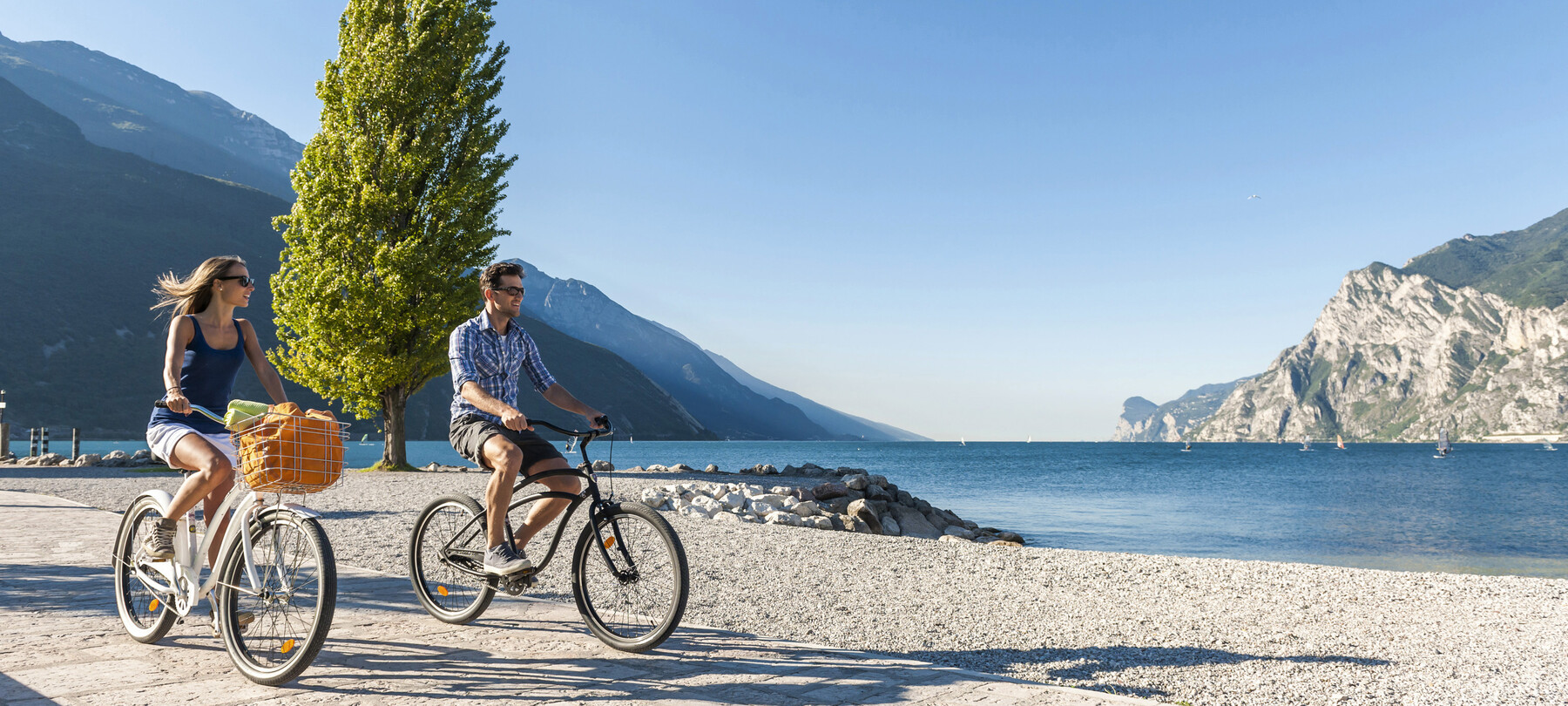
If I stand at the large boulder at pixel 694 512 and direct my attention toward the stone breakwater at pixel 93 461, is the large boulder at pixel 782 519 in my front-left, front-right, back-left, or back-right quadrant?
back-right

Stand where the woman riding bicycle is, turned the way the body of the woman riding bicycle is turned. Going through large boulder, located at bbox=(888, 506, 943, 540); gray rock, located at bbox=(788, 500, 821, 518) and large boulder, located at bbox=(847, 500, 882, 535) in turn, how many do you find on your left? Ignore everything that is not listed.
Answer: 3

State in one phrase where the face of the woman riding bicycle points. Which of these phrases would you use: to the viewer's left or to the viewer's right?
to the viewer's right

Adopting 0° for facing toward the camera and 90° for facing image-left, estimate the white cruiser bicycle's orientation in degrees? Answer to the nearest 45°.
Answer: approximately 315°

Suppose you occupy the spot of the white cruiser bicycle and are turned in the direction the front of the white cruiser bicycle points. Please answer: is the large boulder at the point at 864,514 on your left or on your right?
on your left

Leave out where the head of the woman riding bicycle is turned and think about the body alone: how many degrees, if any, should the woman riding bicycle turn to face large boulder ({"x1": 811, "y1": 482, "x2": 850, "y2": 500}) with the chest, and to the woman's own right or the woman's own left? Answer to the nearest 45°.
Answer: approximately 90° to the woman's own left

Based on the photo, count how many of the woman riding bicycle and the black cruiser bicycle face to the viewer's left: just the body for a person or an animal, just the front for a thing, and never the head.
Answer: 0

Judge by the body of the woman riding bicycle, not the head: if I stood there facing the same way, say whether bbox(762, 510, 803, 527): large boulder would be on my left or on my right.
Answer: on my left

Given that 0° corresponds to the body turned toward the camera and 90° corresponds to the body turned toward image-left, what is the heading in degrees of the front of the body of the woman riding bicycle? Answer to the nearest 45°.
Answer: approximately 315°

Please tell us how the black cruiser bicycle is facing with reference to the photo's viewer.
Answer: facing the viewer and to the right of the viewer
